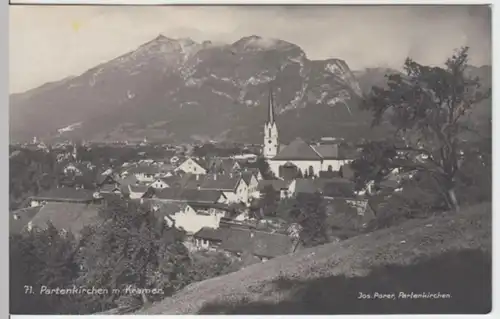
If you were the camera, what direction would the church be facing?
facing to the left of the viewer
